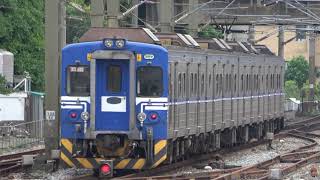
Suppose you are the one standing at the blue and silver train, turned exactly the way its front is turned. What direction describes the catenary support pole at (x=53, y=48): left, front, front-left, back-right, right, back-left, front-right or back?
right

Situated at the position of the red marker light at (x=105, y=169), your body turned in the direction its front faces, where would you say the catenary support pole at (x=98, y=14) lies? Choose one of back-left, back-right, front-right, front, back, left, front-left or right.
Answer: back

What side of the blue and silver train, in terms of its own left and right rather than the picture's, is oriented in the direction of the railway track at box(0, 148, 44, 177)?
right

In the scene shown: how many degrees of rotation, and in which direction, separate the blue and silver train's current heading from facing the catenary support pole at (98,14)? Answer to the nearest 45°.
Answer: approximately 135° to its right

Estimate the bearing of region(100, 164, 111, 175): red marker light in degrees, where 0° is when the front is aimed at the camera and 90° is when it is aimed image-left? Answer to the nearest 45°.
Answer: approximately 0°

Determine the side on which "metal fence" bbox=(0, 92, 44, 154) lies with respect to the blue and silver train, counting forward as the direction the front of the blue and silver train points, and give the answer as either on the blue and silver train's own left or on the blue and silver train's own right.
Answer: on the blue and silver train's own right
